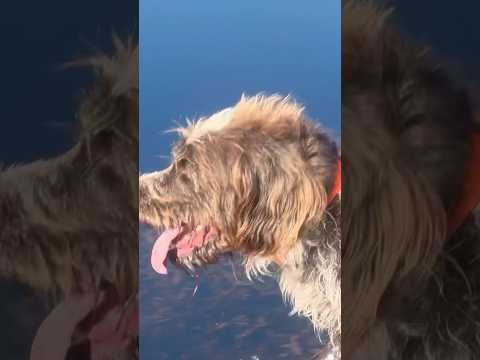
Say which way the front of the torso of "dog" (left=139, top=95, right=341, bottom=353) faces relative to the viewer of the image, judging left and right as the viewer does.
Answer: facing to the left of the viewer
